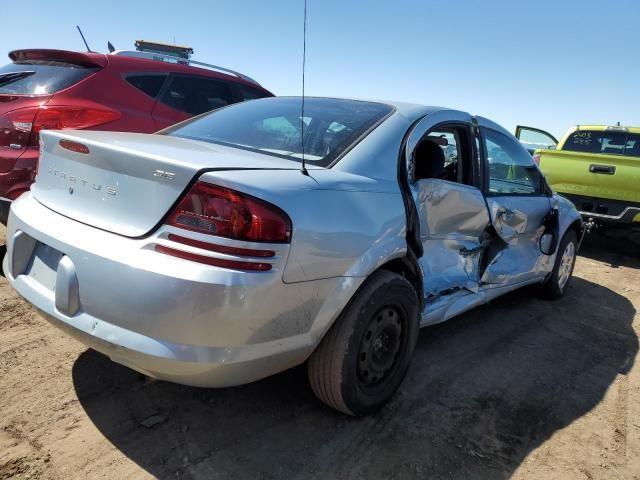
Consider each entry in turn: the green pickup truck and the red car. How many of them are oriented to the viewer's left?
0

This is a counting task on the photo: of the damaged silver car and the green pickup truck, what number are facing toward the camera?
0

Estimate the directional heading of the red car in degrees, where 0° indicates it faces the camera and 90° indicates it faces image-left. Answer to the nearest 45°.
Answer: approximately 225°

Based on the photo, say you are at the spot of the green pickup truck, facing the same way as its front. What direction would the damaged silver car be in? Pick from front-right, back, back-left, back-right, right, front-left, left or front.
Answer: back

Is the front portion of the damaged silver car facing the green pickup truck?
yes

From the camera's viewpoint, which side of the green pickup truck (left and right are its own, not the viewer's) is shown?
back

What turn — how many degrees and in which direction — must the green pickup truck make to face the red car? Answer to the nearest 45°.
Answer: approximately 135° to its left

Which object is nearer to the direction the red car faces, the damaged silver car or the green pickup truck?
the green pickup truck

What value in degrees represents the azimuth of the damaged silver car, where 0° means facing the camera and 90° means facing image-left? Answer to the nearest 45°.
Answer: approximately 225°

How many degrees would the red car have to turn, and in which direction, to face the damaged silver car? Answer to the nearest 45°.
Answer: approximately 135° to its right
